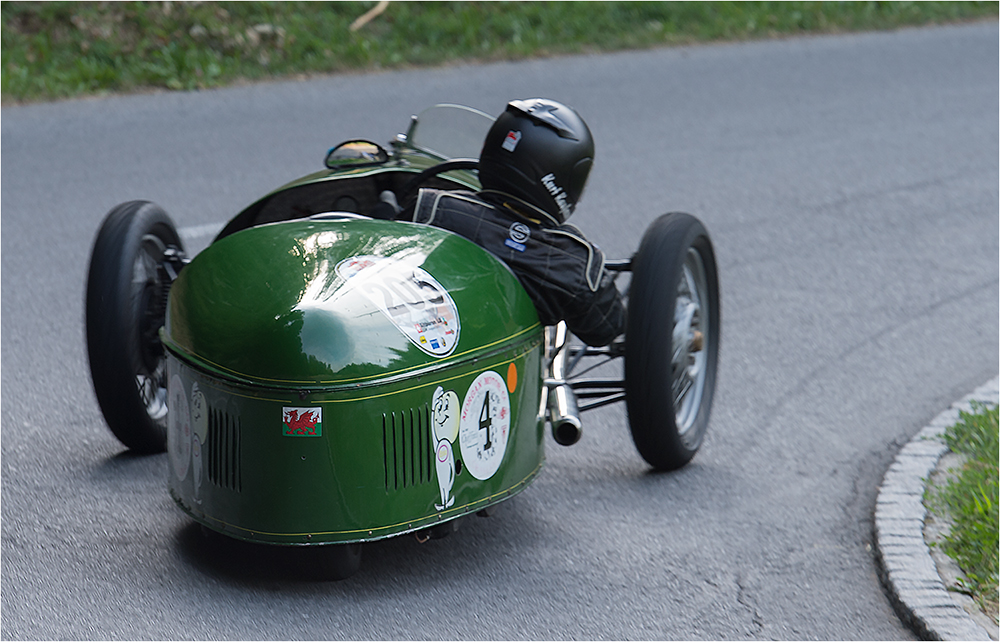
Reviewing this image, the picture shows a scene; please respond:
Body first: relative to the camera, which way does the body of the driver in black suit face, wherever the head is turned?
away from the camera

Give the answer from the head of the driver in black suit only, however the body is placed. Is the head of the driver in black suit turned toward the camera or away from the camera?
away from the camera
